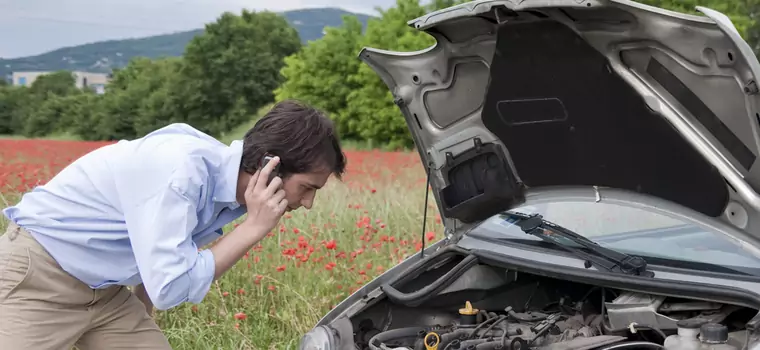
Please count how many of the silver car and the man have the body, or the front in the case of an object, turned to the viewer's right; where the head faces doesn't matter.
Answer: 1

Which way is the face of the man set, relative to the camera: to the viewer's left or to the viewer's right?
to the viewer's right

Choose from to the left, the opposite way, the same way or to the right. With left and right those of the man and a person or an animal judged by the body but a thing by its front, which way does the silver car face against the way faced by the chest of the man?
the opposite way

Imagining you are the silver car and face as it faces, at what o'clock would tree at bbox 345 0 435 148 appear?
The tree is roughly at 4 o'clock from the silver car.

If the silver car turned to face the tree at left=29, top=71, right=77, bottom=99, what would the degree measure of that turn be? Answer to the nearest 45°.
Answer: approximately 90° to its right

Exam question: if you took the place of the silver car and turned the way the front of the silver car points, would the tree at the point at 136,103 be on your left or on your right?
on your right

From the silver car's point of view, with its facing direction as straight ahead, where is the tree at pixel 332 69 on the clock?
The tree is roughly at 4 o'clock from the silver car.

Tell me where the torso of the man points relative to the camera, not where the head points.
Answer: to the viewer's right

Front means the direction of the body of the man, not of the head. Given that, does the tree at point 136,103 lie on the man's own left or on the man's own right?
on the man's own left

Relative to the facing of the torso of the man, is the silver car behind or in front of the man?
in front

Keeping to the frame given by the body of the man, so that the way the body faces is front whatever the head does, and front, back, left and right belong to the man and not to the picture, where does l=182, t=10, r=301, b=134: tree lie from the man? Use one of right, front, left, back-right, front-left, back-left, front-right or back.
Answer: left

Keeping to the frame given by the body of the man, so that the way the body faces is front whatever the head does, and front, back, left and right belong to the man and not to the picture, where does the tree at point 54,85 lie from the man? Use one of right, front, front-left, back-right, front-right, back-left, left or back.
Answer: left

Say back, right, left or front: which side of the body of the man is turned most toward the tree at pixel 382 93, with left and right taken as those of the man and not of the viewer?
left

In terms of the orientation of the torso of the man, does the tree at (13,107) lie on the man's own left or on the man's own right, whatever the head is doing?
on the man's own left
